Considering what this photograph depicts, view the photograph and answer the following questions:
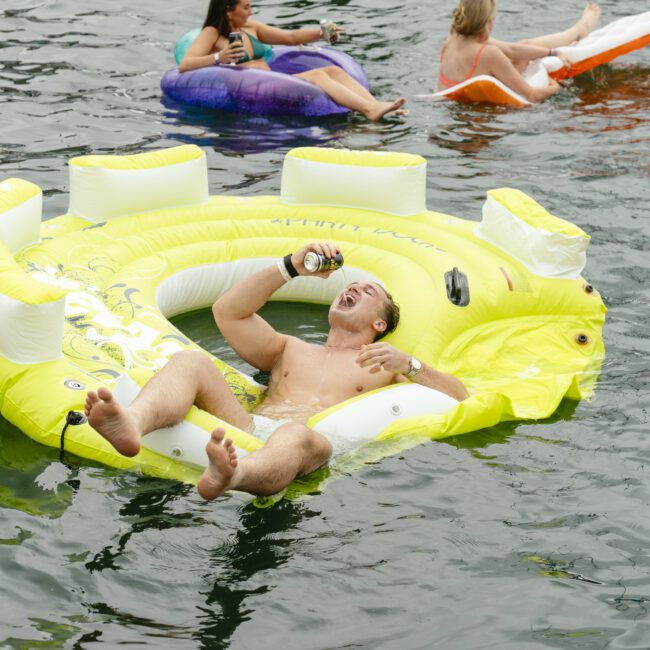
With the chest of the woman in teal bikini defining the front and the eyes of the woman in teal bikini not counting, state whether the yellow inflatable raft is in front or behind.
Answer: in front

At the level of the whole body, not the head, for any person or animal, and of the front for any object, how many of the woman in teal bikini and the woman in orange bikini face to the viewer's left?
0

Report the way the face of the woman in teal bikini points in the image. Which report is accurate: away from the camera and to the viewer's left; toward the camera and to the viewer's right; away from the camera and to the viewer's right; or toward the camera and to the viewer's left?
toward the camera and to the viewer's right

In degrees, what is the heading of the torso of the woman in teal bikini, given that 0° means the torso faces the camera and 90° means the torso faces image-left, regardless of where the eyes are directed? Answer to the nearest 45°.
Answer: approximately 315°

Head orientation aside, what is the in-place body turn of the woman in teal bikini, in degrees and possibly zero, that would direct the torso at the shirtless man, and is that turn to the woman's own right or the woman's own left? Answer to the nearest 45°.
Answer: approximately 45° to the woman's own right

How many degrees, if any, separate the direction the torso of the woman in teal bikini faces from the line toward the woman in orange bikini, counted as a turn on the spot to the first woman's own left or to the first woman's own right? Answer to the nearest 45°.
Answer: approximately 45° to the first woman's own left

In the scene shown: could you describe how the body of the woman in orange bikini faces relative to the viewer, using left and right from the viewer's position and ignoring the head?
facing away from the viewer and to the right of the viewer

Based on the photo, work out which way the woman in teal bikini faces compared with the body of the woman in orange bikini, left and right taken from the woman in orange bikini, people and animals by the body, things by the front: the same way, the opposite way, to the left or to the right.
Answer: to the right
